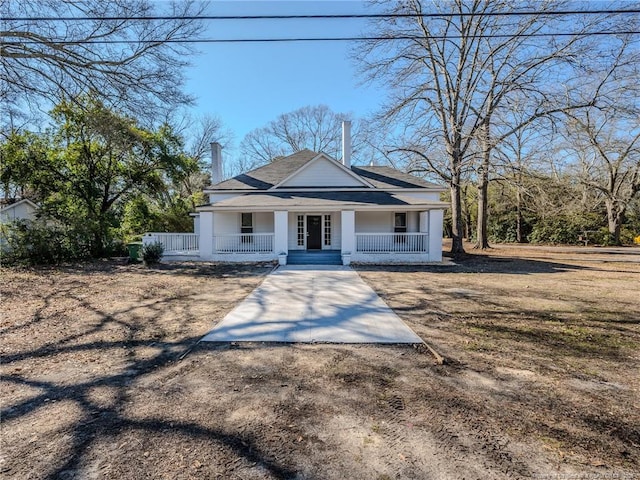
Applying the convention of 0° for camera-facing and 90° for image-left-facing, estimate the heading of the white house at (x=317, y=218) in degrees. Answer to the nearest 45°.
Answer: approximately 0°

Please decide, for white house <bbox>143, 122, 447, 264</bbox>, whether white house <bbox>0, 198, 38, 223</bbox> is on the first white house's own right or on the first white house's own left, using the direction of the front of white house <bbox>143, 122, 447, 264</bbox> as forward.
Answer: on the first white house's own right

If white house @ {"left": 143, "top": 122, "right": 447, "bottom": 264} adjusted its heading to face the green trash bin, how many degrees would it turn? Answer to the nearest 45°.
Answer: approximately 90° to its right

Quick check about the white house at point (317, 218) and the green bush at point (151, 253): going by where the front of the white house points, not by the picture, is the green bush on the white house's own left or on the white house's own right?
on the white house's own right

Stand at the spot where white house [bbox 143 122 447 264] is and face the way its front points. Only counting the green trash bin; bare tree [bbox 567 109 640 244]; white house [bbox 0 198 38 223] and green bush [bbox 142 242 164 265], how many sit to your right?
3

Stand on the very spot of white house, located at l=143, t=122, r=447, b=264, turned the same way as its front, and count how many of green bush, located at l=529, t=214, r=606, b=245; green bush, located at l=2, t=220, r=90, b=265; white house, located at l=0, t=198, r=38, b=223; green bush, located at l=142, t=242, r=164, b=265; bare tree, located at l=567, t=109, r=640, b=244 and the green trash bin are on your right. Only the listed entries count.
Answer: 4

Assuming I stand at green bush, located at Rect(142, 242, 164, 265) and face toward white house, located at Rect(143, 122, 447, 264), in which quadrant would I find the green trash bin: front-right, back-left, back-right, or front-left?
back-left

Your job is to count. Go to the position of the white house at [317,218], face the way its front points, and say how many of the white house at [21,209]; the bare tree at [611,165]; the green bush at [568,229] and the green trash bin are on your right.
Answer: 2

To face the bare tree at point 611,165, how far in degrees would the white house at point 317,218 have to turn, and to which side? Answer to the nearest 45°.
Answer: approximately 90° to its left

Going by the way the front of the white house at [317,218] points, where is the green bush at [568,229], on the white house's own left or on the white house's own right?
on the white house's own left
